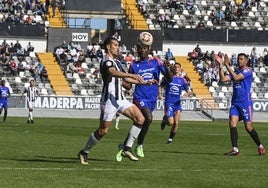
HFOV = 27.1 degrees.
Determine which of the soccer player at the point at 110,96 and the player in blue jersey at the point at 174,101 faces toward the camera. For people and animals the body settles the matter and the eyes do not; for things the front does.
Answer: the player in blue jersey

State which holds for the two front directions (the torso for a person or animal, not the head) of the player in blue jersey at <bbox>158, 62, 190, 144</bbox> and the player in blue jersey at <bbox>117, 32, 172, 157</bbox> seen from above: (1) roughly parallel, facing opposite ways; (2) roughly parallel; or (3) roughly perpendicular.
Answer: roughly parallel

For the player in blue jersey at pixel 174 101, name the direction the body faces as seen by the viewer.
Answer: toward the camera

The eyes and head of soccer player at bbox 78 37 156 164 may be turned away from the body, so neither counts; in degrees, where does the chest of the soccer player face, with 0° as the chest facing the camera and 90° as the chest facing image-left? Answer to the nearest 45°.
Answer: approximately 270°

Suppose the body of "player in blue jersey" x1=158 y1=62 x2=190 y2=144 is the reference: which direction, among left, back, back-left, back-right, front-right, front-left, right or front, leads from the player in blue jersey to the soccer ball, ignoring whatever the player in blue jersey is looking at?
front

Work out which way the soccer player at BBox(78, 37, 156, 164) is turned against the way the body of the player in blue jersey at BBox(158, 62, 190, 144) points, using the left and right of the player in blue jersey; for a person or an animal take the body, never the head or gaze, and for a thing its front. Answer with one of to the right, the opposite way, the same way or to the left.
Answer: to the left

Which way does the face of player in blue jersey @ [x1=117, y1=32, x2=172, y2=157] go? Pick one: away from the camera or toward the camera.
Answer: toward the camera

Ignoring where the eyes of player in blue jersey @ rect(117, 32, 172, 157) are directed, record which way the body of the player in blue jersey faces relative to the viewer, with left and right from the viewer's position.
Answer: facing the viewer

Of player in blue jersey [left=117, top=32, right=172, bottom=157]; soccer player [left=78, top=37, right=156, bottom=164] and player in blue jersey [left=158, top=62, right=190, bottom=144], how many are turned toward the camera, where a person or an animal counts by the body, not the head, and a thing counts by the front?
2
